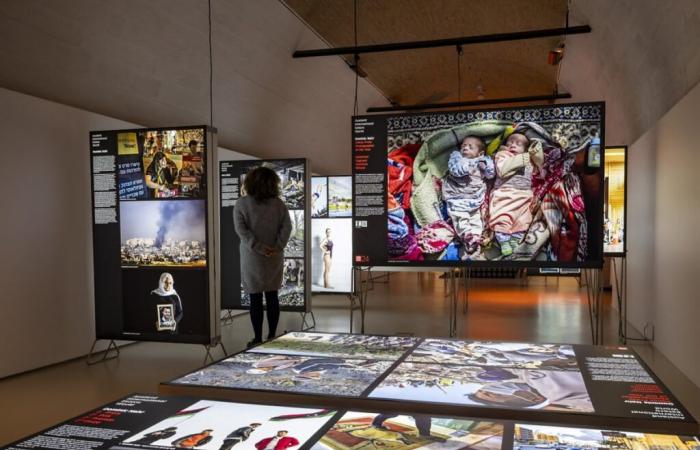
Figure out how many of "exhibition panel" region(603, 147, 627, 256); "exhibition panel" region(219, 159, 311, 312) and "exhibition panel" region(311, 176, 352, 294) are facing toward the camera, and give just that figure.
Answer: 3

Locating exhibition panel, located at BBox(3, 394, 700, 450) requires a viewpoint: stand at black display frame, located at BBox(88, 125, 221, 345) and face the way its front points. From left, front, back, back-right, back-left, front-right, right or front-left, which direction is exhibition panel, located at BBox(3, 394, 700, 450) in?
front-left

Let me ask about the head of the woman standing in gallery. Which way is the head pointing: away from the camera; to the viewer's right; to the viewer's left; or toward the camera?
away from the camera

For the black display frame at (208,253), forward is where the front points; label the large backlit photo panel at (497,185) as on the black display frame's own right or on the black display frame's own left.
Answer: on the black display frame's own left

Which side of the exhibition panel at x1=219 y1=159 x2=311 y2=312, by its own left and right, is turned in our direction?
front

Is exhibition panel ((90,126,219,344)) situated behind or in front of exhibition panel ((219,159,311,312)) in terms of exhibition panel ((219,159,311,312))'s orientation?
in front

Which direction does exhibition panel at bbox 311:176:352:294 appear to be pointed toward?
toward the camera

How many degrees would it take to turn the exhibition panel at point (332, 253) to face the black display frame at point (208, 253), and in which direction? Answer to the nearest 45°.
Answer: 0° — it already faces it

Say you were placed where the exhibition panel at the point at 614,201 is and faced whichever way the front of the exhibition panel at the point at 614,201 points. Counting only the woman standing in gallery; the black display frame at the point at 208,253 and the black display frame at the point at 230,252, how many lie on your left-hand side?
0

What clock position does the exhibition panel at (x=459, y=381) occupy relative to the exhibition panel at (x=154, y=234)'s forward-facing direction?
the exhibition panel at (x=459, y=381) is roughly at 10 o'clock from the exhibition panel at (x=154, y=234).

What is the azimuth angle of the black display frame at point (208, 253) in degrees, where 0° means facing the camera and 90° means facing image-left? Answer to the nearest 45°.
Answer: approximately 45°

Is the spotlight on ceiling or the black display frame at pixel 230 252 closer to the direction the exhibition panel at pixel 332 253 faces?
the black display frame

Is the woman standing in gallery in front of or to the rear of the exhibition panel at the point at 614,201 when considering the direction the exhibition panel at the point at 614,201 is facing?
in front

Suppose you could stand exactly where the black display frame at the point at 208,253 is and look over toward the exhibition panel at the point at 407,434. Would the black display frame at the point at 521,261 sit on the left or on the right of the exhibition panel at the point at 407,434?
left

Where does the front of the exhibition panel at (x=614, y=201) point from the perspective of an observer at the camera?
facing the viewer

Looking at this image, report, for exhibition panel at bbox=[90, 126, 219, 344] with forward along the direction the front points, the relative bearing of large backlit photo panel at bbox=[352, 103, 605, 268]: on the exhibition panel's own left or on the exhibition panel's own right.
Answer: on the exhibition panel's own left
